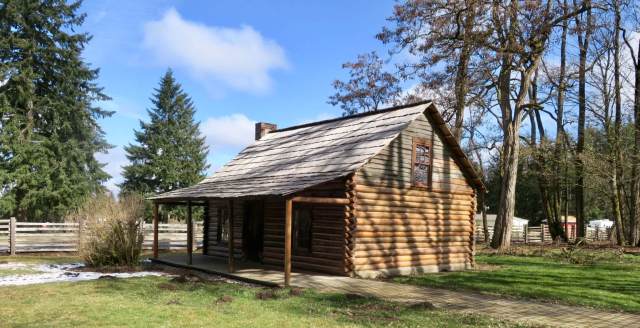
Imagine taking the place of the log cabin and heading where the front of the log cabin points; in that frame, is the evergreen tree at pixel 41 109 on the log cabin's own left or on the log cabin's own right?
on the log cabin's own right

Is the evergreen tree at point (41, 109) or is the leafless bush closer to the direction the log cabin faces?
the leafless bush

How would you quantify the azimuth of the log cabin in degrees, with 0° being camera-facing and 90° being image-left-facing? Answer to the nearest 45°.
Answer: approximately 45°

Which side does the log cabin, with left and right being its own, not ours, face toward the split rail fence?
right

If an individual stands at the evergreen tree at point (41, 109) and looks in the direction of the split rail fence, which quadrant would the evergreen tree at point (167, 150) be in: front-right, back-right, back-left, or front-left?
back-left

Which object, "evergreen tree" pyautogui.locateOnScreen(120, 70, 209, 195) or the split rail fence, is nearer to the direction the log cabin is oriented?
the split rail fence

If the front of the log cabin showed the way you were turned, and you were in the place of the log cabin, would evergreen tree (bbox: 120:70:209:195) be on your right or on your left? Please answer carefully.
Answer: on your right
